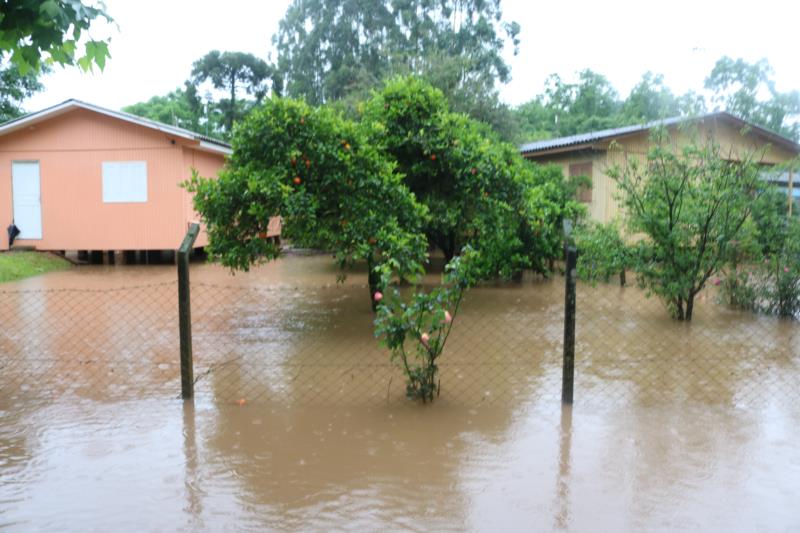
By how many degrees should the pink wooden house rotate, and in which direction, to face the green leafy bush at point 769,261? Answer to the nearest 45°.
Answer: approximately 45° to its left

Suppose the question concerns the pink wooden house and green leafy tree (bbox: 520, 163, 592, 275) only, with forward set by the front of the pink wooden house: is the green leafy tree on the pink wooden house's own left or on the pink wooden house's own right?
on the pink wooden house's own left

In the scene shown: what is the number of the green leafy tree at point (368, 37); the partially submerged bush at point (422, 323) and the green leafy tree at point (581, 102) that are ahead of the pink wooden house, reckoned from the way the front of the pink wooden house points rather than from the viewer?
1

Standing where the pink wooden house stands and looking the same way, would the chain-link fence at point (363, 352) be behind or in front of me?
in front

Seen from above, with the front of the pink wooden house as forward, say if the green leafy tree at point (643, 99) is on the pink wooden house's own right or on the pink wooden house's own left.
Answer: on the pink wooden house's own left

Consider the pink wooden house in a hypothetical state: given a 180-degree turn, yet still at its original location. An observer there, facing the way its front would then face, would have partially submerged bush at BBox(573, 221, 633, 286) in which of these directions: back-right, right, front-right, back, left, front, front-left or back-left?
back-right

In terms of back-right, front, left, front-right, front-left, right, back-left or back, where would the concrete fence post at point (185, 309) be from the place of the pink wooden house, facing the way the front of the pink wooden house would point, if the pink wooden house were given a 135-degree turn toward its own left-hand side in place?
back-right

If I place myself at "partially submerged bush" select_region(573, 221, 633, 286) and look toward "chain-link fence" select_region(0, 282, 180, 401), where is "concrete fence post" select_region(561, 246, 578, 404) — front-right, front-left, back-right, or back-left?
front-left

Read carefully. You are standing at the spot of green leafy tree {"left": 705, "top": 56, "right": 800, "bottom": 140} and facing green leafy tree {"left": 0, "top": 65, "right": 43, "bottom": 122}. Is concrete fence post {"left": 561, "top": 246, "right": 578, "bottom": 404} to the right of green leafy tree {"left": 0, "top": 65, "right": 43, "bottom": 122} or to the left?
left

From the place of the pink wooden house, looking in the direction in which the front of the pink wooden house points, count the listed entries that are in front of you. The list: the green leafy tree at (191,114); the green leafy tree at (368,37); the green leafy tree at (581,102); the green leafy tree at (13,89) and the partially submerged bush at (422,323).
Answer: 1

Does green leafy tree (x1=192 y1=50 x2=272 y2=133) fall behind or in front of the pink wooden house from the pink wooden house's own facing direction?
behind

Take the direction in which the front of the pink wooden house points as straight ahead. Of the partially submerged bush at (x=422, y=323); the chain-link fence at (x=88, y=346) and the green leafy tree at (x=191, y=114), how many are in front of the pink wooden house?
2

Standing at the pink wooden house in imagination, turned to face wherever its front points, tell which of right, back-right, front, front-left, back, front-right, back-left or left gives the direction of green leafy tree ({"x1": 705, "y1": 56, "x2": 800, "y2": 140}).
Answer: left

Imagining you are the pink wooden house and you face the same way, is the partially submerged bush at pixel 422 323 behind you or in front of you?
in front

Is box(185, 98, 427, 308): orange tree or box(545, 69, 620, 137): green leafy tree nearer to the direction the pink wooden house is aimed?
the orange tree

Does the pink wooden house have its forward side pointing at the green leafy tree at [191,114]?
no

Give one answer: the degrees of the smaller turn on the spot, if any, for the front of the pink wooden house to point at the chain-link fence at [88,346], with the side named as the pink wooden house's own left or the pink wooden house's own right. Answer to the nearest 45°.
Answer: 0° — it already faces it

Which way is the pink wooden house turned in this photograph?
toward the camera
